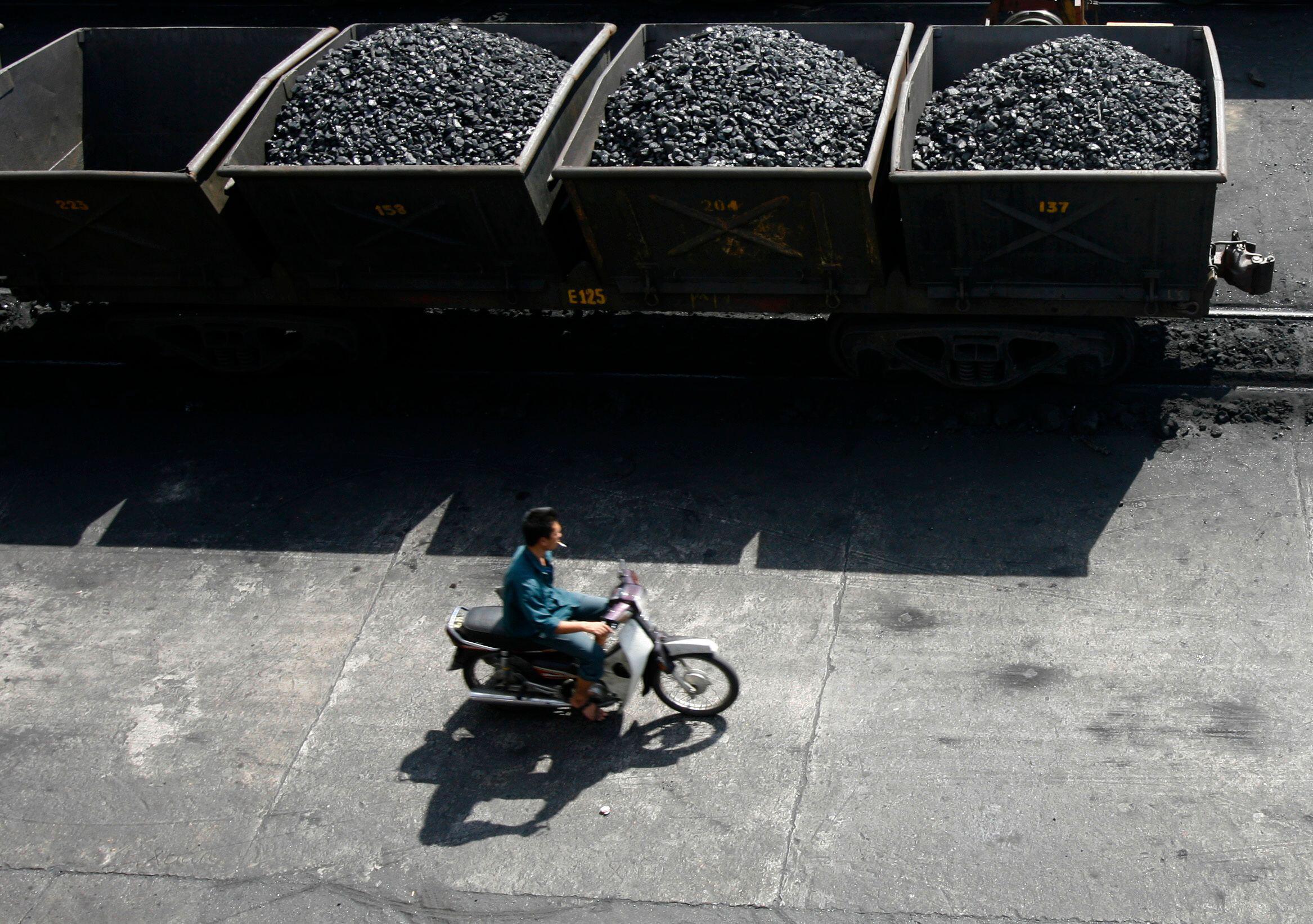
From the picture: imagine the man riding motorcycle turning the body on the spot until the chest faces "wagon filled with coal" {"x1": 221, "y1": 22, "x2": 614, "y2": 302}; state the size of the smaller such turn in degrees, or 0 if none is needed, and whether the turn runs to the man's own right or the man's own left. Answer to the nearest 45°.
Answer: approximately 90° to the man's own left

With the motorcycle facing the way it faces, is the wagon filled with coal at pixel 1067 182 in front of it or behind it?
in front

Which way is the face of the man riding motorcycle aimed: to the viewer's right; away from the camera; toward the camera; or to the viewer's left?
to the viewer's right

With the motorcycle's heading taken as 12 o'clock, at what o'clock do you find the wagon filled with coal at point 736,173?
The wagon filled with coal is roughly at 10 o'clock from the motorcycle.

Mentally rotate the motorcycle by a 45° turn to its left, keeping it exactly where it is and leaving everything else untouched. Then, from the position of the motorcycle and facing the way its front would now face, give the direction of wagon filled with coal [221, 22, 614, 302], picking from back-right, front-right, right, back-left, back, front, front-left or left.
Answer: front-left

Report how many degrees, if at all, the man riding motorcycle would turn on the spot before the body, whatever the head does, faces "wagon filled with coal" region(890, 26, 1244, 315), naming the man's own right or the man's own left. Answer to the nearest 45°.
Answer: approximately 45° to the man's own left

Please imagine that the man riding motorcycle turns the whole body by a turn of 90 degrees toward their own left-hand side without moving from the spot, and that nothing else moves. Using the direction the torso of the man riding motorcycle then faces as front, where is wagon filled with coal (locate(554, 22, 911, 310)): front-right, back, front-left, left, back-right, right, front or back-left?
front-right

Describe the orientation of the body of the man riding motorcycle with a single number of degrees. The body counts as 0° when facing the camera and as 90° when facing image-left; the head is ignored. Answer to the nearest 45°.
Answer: approximately 270°

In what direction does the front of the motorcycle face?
to the viewer's right

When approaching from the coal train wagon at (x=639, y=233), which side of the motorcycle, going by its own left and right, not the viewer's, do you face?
left
